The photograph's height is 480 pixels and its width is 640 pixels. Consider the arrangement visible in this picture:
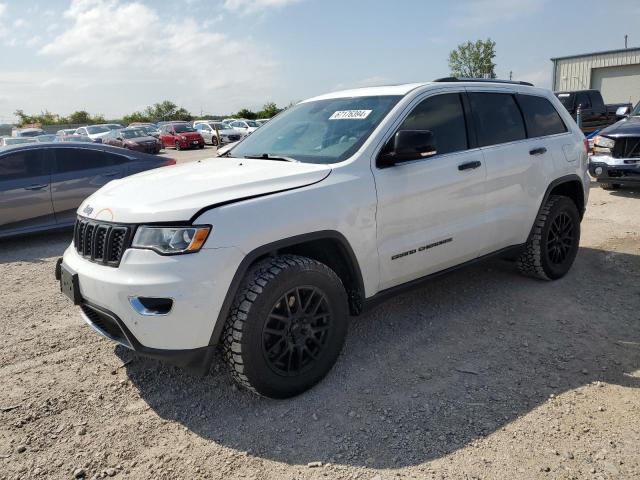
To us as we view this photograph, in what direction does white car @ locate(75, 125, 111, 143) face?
facing the viewer and to the right of the viewer

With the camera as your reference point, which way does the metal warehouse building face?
facing the viewer and to the left of the viewer

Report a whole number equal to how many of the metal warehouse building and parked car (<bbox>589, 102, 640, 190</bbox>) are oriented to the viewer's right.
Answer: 0

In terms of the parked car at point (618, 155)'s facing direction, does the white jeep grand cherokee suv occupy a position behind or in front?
in front

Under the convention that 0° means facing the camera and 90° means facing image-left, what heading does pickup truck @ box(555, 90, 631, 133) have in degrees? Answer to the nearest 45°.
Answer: approximately 45°

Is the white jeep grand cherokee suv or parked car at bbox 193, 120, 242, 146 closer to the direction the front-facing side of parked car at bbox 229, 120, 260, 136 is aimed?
the white jeep grand cherokee suv

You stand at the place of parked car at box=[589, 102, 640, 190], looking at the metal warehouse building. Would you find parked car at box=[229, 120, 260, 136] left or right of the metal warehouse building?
left
